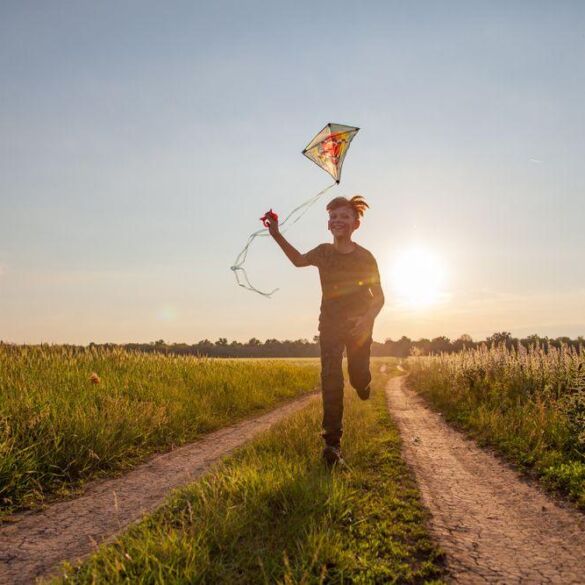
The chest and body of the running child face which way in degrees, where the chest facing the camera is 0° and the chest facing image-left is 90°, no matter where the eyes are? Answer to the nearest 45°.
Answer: approximately 0°
